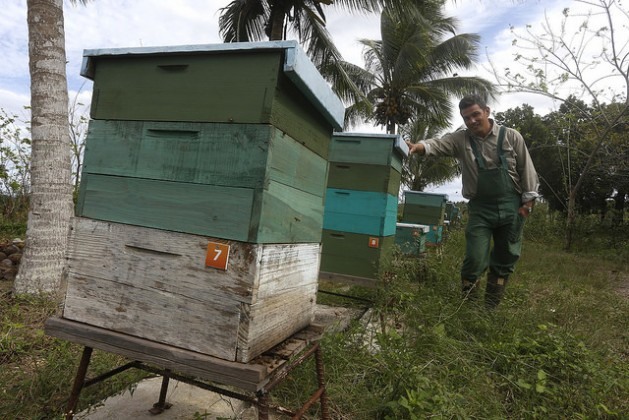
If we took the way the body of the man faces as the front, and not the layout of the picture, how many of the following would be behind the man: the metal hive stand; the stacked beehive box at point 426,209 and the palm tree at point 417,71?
2

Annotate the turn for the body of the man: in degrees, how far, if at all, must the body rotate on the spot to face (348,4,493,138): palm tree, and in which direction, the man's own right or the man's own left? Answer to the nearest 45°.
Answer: approximately 180°

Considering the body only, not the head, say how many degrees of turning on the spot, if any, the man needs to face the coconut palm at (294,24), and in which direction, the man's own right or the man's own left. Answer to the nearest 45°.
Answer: approximately 135° to the man's own right

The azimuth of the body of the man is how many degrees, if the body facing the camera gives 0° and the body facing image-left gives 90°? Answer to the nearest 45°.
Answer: approximately 0°
